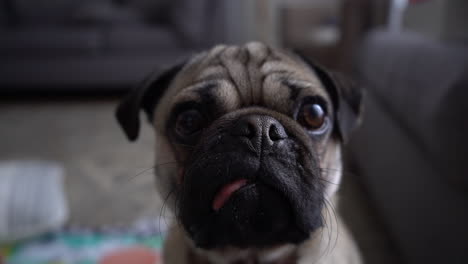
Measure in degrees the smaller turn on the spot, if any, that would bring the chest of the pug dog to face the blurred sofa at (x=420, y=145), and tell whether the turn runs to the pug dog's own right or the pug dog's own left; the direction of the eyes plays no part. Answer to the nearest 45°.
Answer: approximately 135° to the pug dog's own left

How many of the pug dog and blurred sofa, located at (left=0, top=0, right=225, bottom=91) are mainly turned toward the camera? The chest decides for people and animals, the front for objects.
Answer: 2

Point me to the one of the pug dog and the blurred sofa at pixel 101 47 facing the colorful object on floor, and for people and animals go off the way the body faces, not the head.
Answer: the blurred sofa

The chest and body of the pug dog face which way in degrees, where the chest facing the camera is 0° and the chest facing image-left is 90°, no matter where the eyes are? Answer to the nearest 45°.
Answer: approximately 0°

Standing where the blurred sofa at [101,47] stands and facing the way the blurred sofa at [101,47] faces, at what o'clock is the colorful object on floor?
The colorful object on floor is roughly at 12 o'clock from the blurred sofa.
